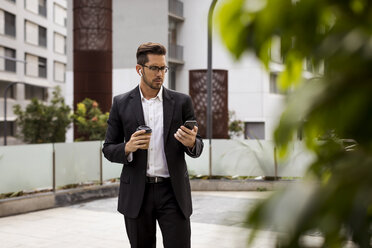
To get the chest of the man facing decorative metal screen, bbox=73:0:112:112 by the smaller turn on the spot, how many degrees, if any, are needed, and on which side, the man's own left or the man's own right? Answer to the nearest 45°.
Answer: approximately 180°

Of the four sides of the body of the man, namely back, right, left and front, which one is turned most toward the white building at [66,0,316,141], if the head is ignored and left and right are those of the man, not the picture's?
back

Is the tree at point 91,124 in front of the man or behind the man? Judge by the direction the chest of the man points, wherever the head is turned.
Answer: behind

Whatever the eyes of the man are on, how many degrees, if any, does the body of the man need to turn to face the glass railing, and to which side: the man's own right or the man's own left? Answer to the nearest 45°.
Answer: approximately 180°

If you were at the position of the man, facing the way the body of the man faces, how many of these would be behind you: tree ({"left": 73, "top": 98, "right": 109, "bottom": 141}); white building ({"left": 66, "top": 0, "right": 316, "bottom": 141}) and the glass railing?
3

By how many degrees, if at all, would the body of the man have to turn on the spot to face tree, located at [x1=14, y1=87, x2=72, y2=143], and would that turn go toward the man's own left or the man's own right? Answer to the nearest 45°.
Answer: approximately 180°

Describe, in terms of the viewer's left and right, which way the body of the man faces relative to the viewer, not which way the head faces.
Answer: facing the viewer
